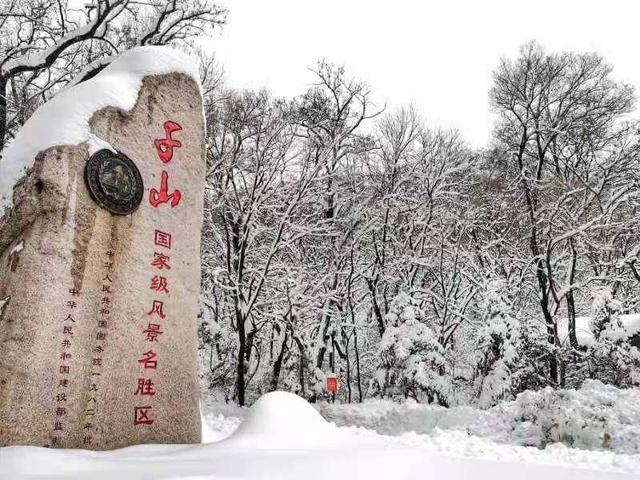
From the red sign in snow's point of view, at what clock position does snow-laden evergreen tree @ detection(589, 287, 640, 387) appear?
The snow-laden evergreen tree is roughly at 9 o'clock from the red sign in snow.

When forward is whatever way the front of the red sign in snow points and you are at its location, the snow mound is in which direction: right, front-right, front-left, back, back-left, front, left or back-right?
front

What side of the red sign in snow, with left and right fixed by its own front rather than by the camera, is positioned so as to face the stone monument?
front

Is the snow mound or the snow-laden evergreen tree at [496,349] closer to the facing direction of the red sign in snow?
the snow mound

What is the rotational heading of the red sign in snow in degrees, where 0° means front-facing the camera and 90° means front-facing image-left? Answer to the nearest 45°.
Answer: approximately 0°

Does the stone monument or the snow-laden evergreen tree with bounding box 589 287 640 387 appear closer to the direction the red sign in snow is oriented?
the stone monument

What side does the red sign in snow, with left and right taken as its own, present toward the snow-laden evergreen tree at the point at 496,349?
left

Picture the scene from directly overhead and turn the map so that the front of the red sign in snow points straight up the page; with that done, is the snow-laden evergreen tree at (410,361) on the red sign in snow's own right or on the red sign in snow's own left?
on the red sign in snow's own left
